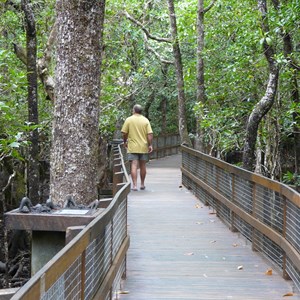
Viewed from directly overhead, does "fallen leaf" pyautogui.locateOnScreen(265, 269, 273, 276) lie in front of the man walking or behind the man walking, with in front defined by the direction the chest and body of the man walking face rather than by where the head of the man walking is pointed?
behind

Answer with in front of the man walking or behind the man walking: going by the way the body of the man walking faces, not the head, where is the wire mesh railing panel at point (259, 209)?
behind

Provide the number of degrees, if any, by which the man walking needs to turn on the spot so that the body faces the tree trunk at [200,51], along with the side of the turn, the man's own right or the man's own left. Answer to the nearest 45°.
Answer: approximately 45° to the man's own right

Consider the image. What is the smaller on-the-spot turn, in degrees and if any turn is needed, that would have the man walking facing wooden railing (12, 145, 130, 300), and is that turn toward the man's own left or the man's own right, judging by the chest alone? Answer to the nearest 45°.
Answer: approximately 180°

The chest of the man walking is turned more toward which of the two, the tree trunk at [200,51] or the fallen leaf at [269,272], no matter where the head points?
the tree trunk

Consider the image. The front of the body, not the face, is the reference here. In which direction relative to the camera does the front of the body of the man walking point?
away from the camera

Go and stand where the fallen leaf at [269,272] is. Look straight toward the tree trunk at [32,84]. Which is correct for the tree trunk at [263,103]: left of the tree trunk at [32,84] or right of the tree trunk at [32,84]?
right
